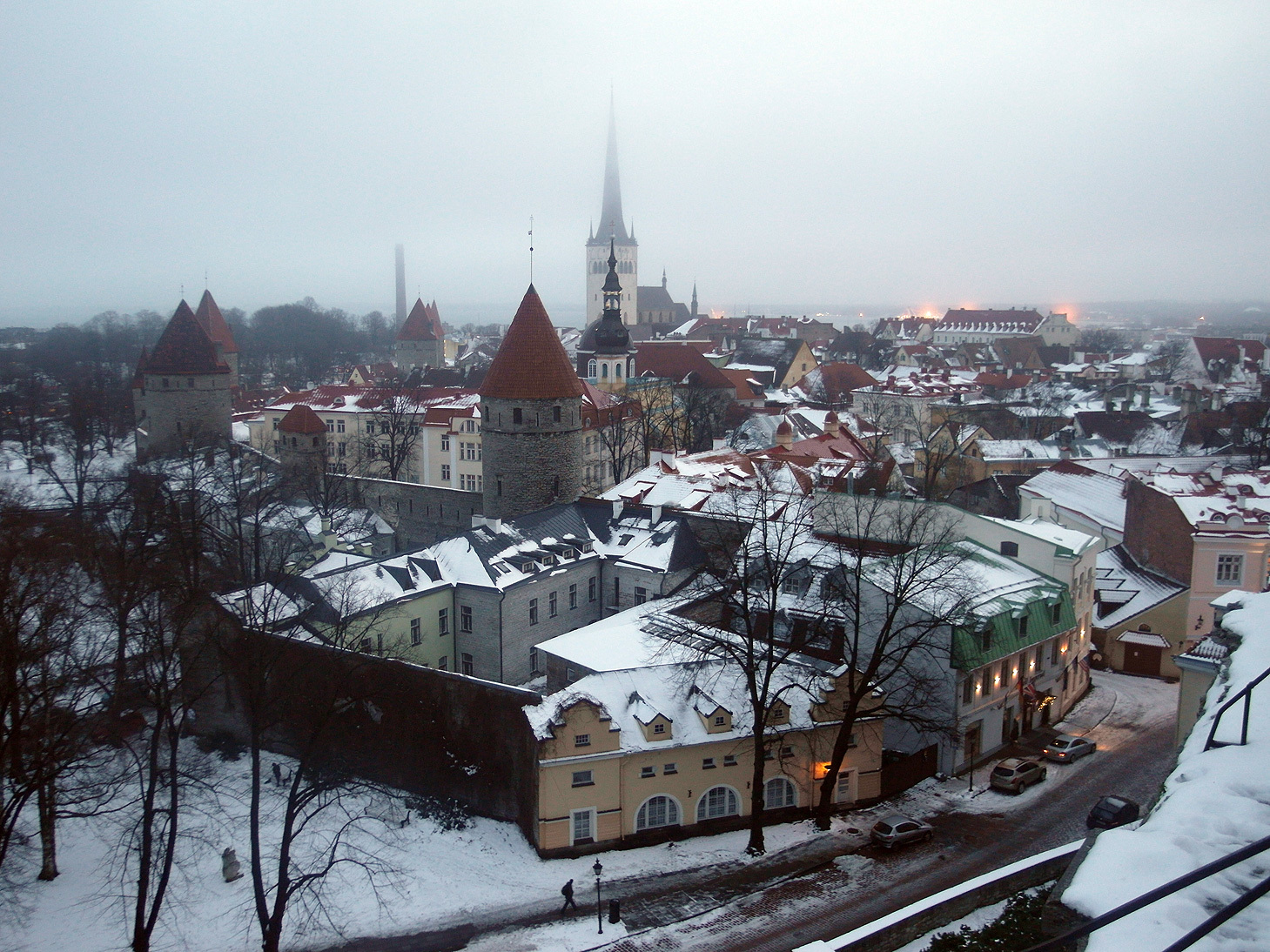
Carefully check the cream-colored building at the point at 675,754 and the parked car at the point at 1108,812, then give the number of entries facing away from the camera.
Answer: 0

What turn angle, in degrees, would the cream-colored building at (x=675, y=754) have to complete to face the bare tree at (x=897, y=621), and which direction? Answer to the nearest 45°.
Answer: approximately 90° to its left

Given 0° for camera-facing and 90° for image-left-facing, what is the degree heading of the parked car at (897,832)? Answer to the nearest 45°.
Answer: approximately 225°

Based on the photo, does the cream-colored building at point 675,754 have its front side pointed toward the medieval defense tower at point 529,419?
no

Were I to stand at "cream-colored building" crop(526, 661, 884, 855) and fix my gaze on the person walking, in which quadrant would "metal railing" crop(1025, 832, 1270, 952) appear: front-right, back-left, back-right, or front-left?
front-left

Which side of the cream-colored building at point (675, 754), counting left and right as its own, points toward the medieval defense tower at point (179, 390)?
back

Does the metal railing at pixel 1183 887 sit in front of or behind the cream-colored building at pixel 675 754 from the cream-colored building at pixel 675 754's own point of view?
in front

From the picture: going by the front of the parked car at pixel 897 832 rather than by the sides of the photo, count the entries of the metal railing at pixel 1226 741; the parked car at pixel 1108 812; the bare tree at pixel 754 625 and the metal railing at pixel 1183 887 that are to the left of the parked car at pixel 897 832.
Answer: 1

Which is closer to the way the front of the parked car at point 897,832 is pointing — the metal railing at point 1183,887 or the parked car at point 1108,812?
the parked car
